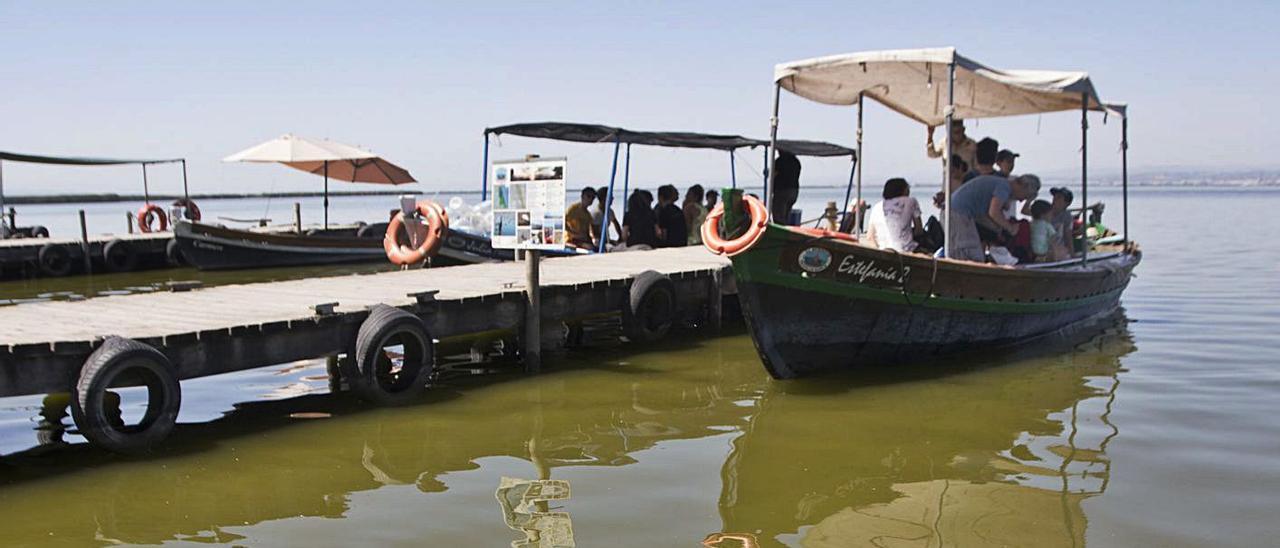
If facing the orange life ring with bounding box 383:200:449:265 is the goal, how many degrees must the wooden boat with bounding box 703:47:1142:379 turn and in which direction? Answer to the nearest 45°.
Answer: approximately 90° to its right

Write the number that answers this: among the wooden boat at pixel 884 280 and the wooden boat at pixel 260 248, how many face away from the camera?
0

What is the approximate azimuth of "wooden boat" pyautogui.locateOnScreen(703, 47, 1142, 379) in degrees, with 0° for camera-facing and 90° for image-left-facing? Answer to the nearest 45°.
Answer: approximately 45°

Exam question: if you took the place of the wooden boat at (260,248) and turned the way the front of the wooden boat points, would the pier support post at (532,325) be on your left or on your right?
on your left

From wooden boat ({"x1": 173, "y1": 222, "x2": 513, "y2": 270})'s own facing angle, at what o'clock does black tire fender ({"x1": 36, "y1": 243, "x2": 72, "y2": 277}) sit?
The black tire fender is roughly at 12 o'clock from the wooden boat.

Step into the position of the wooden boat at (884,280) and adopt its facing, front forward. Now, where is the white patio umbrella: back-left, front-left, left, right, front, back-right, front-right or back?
right

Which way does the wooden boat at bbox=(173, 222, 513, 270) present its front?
to the viewer's left

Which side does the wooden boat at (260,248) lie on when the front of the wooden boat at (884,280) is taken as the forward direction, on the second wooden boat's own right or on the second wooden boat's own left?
on the second wooden boat's own right

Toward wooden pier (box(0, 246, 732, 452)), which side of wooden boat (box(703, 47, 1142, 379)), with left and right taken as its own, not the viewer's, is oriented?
front

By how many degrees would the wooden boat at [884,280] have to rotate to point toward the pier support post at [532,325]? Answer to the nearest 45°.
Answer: approximately 45° to its right

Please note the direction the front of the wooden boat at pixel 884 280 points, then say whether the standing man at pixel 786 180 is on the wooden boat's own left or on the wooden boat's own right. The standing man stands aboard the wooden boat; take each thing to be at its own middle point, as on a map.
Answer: on the wooden boat's own right

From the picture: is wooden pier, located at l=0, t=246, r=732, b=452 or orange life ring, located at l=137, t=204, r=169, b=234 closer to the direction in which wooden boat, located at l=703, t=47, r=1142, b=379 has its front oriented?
the wooden pier
